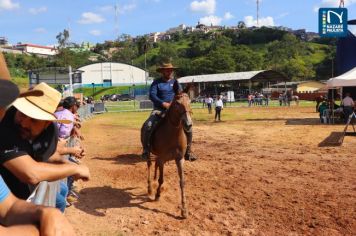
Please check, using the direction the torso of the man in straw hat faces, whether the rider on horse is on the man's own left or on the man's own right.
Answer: on the man's own left

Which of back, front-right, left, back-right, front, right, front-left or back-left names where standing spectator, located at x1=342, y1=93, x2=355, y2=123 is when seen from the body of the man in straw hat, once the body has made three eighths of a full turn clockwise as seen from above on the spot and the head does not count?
back-right

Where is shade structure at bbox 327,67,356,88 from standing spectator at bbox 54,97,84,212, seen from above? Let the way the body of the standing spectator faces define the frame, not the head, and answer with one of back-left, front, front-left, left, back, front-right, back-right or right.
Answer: front-left

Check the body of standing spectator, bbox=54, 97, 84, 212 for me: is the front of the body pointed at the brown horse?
yes

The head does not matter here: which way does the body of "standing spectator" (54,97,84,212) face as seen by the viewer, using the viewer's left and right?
facing to the right of the viewer

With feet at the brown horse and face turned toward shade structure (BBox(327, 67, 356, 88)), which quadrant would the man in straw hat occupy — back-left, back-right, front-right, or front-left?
back-right

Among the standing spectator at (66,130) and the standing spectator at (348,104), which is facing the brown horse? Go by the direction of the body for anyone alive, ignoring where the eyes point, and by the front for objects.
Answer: the standing spectator at (66,130)

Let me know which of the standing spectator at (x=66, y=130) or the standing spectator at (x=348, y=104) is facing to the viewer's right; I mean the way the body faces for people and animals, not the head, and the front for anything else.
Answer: the standing spectator at (x=66, y=130)

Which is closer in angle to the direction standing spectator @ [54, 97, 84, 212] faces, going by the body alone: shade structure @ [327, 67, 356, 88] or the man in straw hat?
the shade structure
